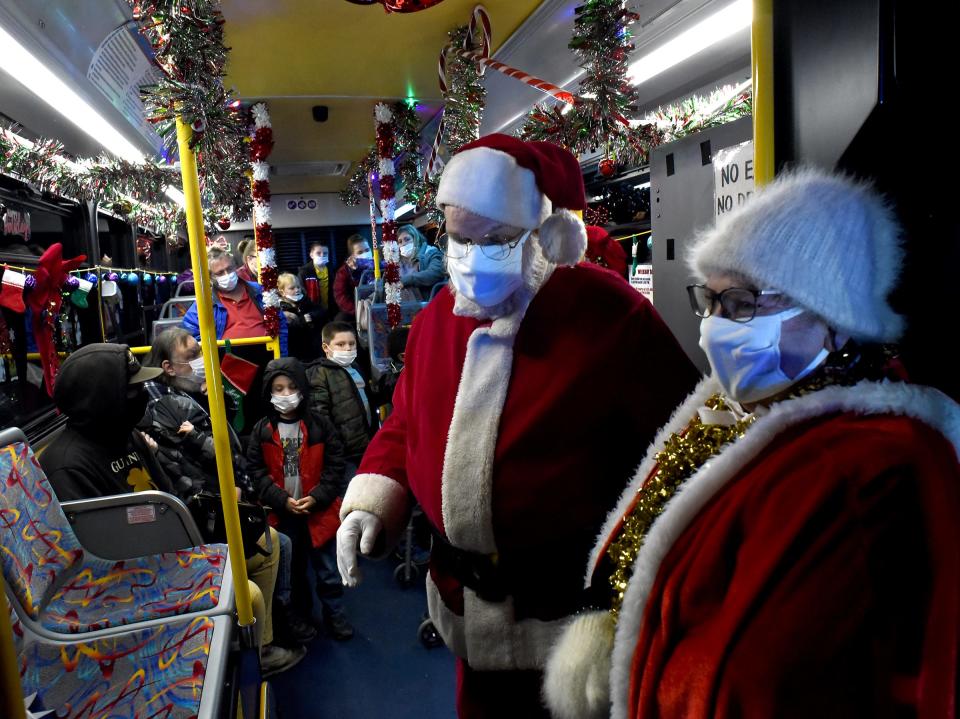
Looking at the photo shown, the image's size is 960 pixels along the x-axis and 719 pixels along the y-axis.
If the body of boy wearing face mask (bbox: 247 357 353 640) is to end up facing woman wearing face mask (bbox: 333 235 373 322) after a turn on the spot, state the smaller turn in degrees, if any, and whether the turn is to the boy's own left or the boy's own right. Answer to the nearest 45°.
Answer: approximately 180°

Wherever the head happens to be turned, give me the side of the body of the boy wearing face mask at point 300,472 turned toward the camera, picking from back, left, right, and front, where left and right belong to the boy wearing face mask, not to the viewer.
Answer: front

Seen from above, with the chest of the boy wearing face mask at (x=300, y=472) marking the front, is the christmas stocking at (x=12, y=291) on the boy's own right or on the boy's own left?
on the boy's own right

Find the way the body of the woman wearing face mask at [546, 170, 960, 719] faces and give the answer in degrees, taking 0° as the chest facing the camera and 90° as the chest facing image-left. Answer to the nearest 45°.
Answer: approximately 45°

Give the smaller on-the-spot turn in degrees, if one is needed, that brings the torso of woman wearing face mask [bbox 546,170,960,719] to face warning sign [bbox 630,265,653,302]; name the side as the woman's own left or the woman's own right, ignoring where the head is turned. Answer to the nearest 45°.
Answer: approximately 135° to the woman's own right

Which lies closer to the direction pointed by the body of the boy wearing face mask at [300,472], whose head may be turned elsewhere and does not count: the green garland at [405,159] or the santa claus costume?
the santa claus costume

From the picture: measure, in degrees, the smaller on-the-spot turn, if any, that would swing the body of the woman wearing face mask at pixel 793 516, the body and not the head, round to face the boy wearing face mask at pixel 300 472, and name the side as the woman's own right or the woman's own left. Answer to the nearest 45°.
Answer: approximately 90° to the woman's own right

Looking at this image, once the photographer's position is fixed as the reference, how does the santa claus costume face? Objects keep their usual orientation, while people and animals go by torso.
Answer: facing the viewer and to the left of the viewer

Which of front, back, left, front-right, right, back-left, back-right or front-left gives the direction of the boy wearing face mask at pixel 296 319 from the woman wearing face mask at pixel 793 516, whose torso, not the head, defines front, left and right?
right

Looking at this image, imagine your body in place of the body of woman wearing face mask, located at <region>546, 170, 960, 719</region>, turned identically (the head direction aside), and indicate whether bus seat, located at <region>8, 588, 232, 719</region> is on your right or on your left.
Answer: on your right

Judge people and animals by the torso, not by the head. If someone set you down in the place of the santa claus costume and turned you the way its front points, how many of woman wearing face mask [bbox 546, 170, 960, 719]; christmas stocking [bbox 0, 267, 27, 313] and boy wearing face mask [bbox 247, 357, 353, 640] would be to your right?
2

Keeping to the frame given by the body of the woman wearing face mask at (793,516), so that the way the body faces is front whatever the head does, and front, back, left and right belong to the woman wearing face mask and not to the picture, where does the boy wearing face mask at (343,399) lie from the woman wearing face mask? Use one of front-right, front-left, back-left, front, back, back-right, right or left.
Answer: right
